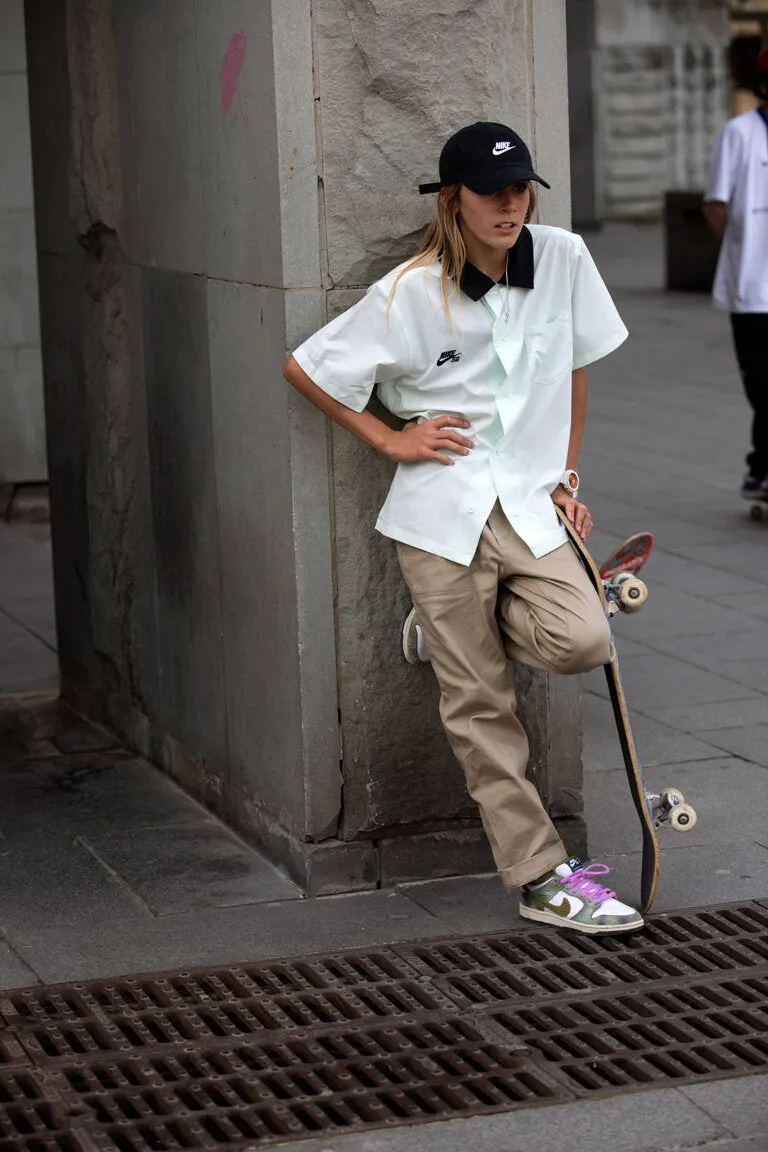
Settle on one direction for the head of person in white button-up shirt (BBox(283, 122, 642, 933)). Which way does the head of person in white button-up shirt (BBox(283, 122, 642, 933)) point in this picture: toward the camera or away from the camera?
toward the camera

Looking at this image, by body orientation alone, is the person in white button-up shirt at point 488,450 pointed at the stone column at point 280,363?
no

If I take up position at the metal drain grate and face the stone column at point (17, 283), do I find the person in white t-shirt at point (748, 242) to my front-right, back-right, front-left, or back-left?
front-right

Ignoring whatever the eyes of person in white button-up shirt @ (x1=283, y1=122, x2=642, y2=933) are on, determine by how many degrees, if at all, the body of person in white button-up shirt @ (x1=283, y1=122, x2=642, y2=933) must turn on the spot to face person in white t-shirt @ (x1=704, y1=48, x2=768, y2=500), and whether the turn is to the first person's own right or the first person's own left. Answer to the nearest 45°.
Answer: approximately 135° to the first person's own left

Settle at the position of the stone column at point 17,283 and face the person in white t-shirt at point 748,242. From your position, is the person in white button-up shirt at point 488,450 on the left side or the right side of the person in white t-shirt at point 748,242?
right

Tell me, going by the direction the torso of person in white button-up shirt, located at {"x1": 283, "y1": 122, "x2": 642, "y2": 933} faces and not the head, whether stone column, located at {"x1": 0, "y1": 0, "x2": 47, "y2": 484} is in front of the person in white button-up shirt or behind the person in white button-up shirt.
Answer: behind
